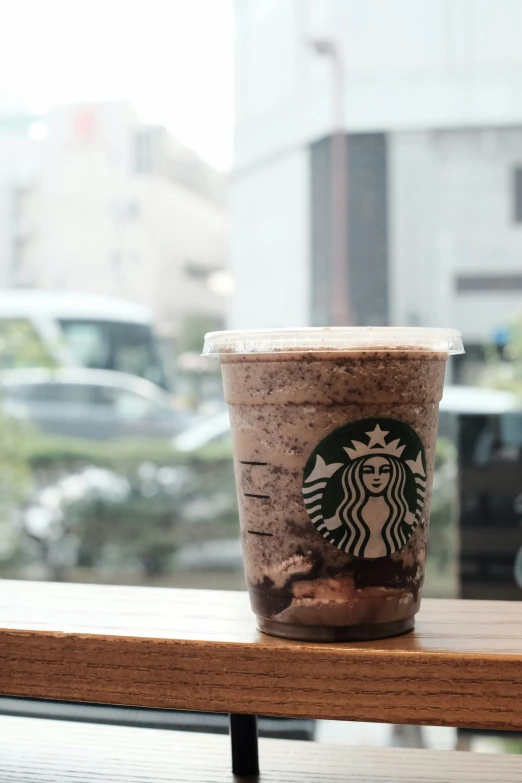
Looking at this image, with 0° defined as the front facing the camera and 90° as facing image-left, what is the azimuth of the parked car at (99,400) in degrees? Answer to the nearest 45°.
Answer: approximately 270°

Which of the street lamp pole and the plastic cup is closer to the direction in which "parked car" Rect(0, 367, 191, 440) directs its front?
the street lamp pole

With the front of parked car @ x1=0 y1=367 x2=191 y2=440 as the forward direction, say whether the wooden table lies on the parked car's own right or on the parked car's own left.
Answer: on the parked car's own right

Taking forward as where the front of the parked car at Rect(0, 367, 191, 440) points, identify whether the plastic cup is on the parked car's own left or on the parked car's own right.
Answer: on the parked car's own right
